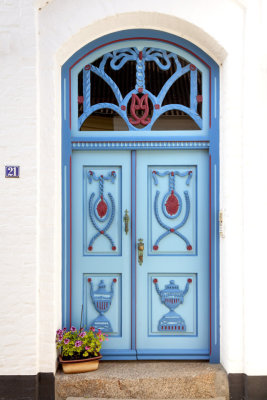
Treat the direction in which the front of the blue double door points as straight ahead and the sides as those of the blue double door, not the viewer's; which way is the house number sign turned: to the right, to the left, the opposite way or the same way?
the same way

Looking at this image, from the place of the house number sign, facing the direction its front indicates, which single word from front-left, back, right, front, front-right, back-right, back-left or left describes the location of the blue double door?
left

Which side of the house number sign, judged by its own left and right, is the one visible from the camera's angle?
front

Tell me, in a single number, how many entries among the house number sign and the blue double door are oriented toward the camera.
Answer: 2

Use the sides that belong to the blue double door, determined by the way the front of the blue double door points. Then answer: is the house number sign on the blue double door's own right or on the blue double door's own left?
on the blue double door's own right
